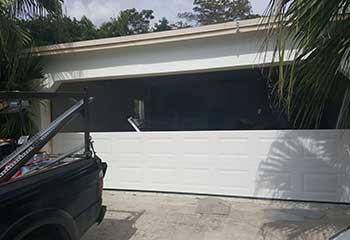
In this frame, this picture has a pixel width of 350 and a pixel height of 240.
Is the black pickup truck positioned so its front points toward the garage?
no
